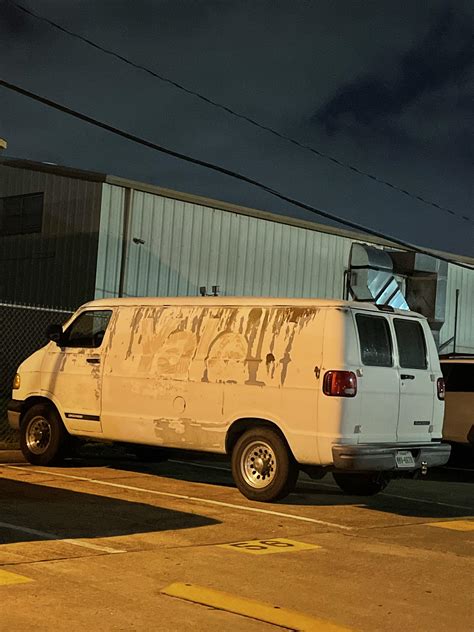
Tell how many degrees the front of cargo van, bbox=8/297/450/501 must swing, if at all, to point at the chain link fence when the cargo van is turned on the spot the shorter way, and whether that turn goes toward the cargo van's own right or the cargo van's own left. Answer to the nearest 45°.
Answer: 0° — it already faces it

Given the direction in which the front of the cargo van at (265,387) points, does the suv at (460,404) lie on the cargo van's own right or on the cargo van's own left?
on the cargo van's own right

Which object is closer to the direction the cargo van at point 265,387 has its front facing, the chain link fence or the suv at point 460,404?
the chain link fence

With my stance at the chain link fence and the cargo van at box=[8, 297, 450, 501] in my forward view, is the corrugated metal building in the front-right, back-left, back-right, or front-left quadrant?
back-left

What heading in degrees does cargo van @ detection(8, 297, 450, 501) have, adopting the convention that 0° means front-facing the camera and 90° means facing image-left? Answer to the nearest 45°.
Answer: approximately 135°

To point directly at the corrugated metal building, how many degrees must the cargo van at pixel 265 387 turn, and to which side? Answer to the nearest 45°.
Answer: approximately 45° to its right

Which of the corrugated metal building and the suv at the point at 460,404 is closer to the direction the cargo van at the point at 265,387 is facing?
the corrugated metal building
